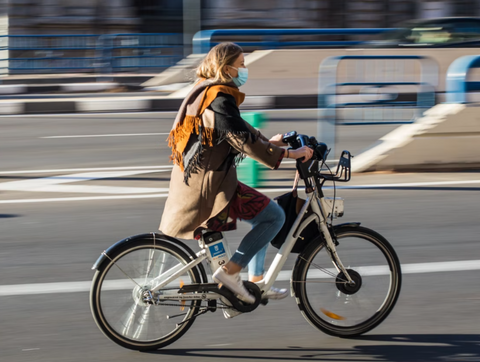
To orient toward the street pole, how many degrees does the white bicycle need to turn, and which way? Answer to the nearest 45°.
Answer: approximately 90° to its left

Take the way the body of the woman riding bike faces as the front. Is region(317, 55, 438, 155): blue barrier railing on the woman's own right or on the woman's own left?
on the woman's own left

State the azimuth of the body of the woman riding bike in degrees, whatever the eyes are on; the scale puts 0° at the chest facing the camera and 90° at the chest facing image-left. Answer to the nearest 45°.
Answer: approximately 270°

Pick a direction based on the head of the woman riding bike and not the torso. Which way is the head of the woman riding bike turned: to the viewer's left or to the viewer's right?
to the viewer's right

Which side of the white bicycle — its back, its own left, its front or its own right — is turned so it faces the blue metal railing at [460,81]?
left

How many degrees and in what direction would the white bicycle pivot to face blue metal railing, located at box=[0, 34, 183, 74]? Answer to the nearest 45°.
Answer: approximately 90° to its left

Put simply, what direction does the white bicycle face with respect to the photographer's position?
facing to the right of the viewer
